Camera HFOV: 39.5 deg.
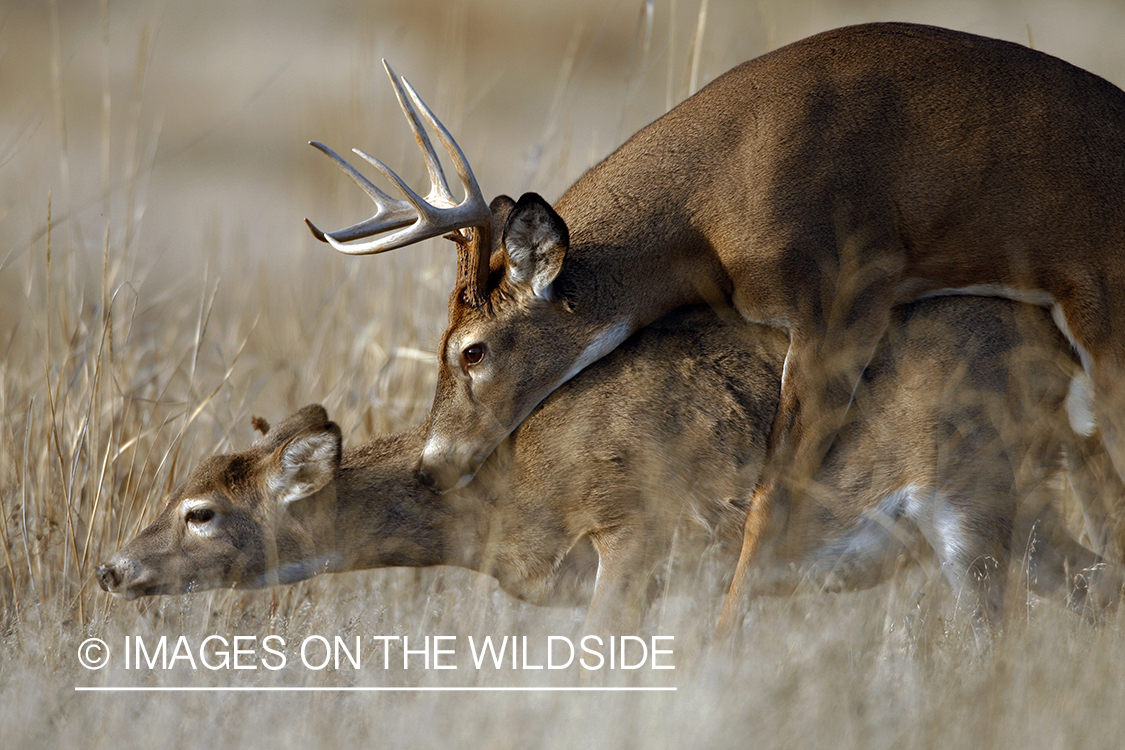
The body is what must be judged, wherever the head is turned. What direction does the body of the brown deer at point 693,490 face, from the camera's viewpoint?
to the viewer's left

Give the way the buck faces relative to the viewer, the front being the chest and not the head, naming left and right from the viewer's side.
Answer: facing to the left of the viewer
